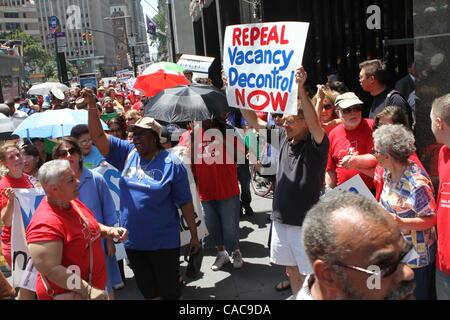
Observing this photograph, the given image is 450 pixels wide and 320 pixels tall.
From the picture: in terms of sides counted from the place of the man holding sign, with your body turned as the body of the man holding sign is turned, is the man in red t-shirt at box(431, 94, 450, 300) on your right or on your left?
on your left

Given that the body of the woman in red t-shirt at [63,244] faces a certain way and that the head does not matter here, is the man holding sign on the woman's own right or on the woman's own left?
on the woman's own left

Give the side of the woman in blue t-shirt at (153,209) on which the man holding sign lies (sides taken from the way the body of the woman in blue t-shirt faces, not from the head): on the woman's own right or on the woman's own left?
on the woman's own left

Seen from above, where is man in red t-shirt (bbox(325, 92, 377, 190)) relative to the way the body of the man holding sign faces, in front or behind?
behind

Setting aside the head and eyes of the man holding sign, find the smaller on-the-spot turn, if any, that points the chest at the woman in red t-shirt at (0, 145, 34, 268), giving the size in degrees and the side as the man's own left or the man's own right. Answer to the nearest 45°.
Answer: approximately 45° to the man's own right

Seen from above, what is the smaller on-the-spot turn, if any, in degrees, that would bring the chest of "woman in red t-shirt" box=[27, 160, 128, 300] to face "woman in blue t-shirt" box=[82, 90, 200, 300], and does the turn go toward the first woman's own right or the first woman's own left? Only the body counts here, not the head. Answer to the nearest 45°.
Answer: approximately 90° to the first woman's own left
